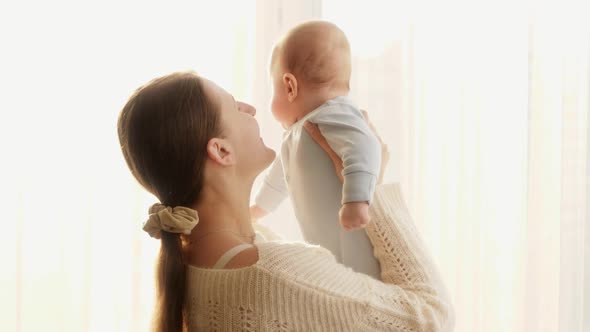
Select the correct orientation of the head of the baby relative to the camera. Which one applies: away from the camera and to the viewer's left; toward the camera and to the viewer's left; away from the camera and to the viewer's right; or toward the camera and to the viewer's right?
away from the camera and to the viewer's left

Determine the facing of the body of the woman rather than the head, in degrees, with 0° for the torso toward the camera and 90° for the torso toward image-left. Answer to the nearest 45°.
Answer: approximately 225°
